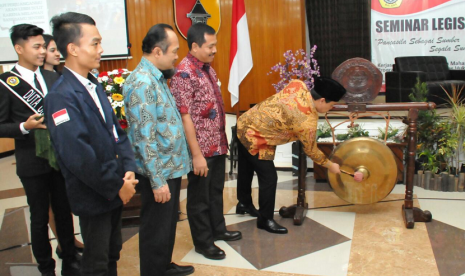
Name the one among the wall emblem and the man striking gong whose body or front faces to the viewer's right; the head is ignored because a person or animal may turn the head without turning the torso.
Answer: the man striking gong

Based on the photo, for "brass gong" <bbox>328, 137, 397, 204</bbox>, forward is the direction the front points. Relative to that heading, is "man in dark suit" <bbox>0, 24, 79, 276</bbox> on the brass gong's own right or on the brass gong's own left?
on the brass gong's own right

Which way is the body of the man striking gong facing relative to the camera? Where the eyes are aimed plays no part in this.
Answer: to the viewer's right
